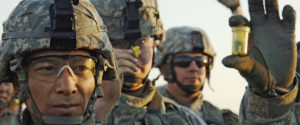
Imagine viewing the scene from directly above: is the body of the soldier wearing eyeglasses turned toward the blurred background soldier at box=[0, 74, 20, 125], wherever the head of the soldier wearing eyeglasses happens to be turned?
no

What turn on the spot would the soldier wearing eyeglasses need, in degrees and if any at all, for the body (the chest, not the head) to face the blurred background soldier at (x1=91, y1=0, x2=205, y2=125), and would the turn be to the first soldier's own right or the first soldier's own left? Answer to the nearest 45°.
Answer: approximately 135° to the first soldier's own left

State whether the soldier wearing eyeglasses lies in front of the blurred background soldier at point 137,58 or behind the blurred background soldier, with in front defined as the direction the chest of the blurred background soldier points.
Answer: in front

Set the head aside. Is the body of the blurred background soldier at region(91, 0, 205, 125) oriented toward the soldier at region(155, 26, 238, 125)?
no

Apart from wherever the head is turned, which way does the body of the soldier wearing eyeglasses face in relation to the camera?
toward the camera

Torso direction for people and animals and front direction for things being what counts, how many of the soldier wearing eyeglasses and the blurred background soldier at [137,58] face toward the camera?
2

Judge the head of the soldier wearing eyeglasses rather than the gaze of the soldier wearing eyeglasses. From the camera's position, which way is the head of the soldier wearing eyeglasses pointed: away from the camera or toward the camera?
toward the camera

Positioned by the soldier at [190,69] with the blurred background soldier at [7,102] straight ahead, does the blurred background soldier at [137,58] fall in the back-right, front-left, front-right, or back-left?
front-left

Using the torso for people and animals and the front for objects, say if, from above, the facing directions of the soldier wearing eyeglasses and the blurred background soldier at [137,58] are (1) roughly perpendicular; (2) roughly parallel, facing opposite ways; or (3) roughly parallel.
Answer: roughly parallel

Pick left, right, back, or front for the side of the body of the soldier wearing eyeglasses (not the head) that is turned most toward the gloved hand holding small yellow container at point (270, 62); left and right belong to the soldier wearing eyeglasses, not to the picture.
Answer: left

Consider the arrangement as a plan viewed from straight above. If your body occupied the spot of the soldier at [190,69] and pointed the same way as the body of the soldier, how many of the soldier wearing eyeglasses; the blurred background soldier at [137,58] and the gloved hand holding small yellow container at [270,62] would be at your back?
0

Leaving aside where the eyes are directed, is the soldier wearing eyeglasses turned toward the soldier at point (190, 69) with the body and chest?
no
